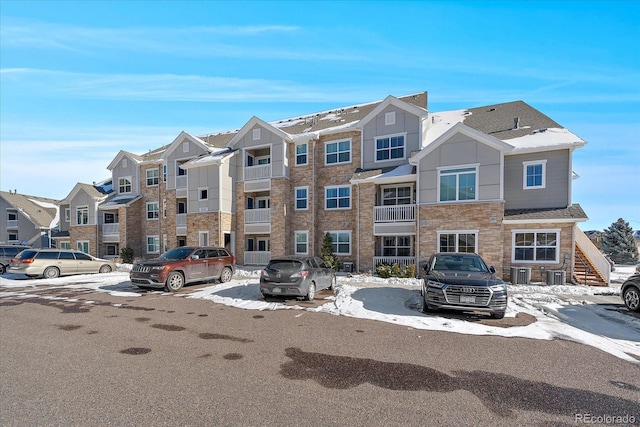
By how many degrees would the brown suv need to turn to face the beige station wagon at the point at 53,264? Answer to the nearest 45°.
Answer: approximately 90° to its right

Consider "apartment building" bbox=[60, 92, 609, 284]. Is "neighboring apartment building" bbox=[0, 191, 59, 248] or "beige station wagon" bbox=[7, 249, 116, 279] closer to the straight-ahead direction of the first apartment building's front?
the beige station wagon

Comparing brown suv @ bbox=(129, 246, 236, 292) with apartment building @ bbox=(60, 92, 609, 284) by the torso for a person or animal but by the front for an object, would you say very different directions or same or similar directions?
same or similar directions

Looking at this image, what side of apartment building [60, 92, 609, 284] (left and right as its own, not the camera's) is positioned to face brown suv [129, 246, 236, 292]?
front

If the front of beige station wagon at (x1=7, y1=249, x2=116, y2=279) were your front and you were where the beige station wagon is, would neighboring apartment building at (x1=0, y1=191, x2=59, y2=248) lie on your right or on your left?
on your left

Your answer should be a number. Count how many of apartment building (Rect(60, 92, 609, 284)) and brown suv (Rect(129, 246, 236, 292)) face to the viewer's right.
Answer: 0

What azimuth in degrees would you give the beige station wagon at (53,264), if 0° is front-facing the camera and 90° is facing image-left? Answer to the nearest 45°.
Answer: approximately 225°

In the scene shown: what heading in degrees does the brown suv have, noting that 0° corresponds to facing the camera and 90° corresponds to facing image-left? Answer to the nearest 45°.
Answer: approximately 45°

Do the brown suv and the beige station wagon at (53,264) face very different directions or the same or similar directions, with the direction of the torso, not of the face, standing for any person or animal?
very different directions

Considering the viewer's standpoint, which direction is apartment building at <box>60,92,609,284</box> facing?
facing the viewer and to the left of the viewer
